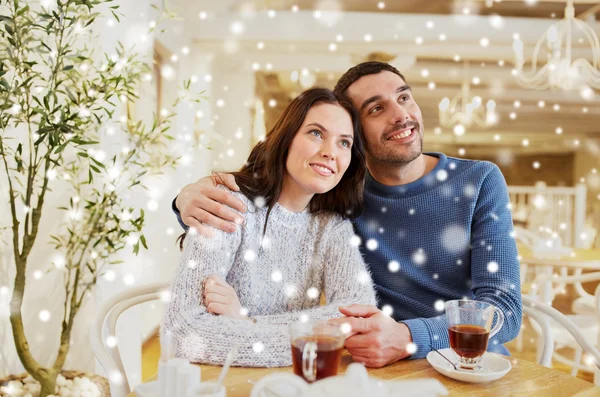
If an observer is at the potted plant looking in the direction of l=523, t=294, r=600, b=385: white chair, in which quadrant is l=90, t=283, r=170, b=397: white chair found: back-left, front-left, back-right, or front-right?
front-right

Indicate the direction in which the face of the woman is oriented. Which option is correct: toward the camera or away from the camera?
toward the camera

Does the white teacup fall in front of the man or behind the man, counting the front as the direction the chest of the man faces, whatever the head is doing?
in front

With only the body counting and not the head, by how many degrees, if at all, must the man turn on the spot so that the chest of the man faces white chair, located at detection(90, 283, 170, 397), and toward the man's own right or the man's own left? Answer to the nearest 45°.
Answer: approximately 90° to the man's own right

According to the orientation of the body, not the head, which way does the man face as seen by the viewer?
toward the camera

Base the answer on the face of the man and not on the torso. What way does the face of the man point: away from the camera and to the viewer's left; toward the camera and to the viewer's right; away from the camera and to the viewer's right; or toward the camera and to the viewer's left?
toward the camera and to the viewer's right

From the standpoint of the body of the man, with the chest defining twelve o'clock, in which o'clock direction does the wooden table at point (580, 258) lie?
The wooden table is roughly at 7 o'clock from the man.
